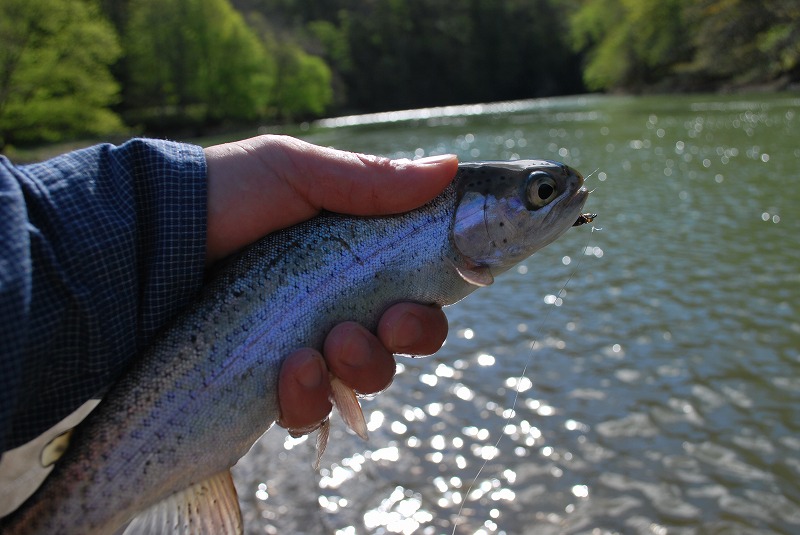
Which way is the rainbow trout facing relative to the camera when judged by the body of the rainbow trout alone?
to the viewer's right
